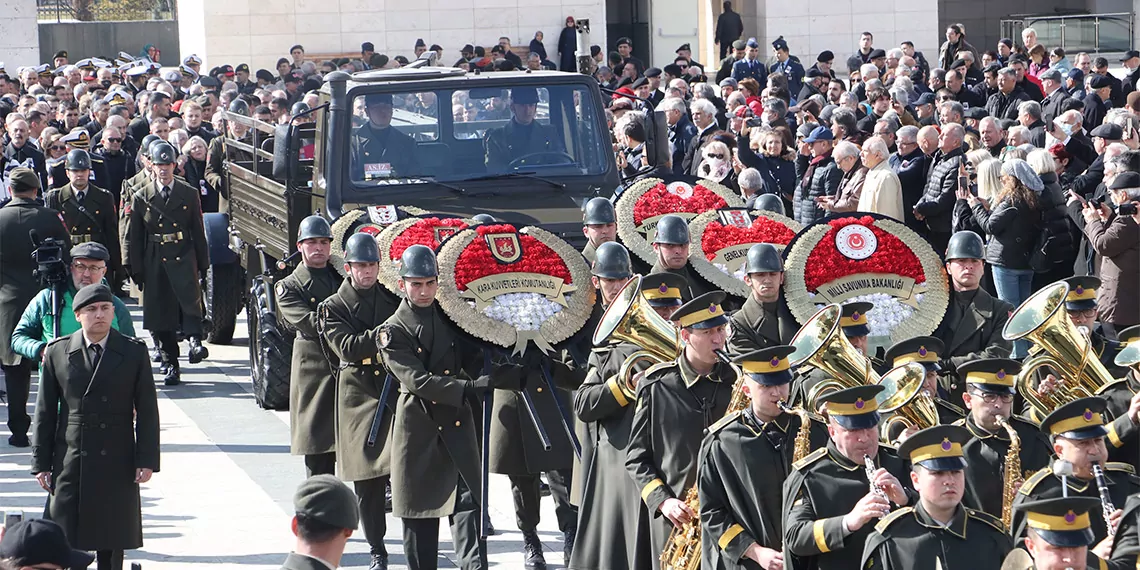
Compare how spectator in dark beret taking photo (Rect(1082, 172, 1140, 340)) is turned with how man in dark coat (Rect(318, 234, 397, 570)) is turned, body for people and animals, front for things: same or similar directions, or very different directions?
very different directions

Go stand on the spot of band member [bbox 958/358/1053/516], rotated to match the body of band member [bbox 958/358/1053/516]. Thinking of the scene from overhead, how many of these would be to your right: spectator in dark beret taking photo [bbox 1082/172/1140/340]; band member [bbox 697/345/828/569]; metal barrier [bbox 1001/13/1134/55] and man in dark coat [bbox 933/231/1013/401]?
1

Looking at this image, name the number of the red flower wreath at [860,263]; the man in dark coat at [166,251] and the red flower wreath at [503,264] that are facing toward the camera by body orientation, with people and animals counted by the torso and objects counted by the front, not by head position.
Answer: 3

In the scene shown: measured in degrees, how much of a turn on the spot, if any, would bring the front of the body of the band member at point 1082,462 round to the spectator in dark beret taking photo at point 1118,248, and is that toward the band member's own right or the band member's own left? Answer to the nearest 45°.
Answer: approximately 135° to the band member's own left

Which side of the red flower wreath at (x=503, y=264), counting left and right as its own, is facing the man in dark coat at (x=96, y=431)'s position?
right

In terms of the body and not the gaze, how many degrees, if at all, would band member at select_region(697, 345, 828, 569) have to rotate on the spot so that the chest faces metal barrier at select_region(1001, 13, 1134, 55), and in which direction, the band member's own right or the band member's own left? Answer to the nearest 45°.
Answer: approximately 135° to the band member's own left
